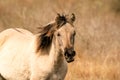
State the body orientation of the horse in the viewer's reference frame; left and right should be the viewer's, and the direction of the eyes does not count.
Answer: facing the viewer and to the right of the viewer
